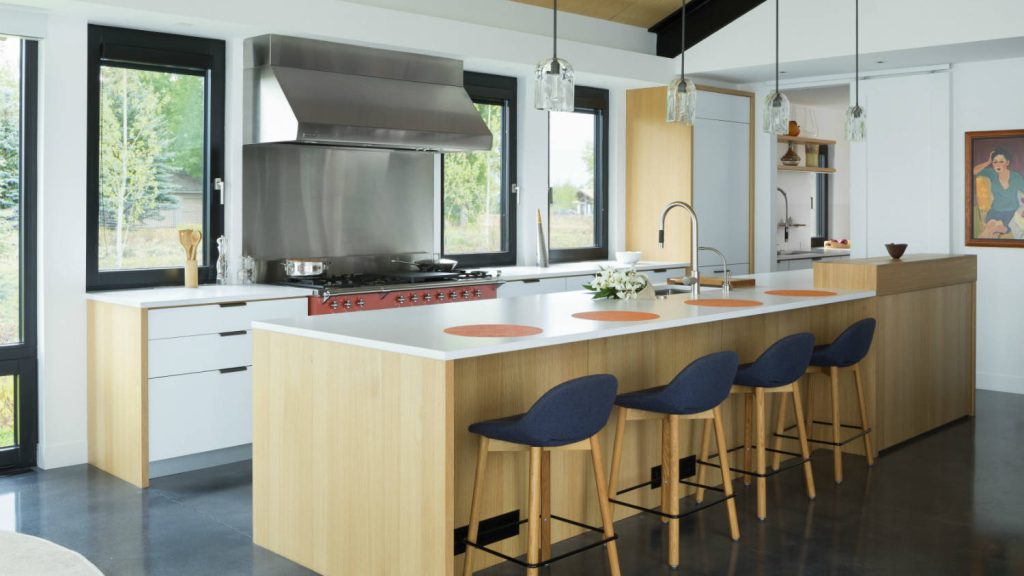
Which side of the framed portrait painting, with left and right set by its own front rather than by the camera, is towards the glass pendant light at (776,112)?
front

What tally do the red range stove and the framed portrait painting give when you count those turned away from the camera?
0

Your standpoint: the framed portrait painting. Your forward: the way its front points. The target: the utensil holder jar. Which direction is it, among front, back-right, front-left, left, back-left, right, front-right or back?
front-right

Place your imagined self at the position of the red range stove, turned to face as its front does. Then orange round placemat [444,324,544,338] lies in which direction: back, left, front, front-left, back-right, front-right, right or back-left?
front-right

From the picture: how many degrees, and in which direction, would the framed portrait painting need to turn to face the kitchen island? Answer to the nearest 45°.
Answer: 0° — it already faces it

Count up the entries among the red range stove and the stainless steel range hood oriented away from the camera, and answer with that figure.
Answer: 0

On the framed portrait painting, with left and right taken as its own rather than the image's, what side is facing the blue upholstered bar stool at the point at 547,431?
front

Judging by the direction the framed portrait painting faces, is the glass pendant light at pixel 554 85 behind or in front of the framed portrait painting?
in front

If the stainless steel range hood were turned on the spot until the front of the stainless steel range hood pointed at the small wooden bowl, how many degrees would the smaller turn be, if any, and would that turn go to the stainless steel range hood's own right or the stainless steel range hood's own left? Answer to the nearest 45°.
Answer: approximately 45° to the stainless steel range hood's own left

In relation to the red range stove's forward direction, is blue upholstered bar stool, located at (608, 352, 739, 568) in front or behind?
in front

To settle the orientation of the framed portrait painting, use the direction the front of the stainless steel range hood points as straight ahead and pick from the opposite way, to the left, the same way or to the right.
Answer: to the right

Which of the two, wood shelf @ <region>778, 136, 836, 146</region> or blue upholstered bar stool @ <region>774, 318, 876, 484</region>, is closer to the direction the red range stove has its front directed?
the blue upholstered bar stool
